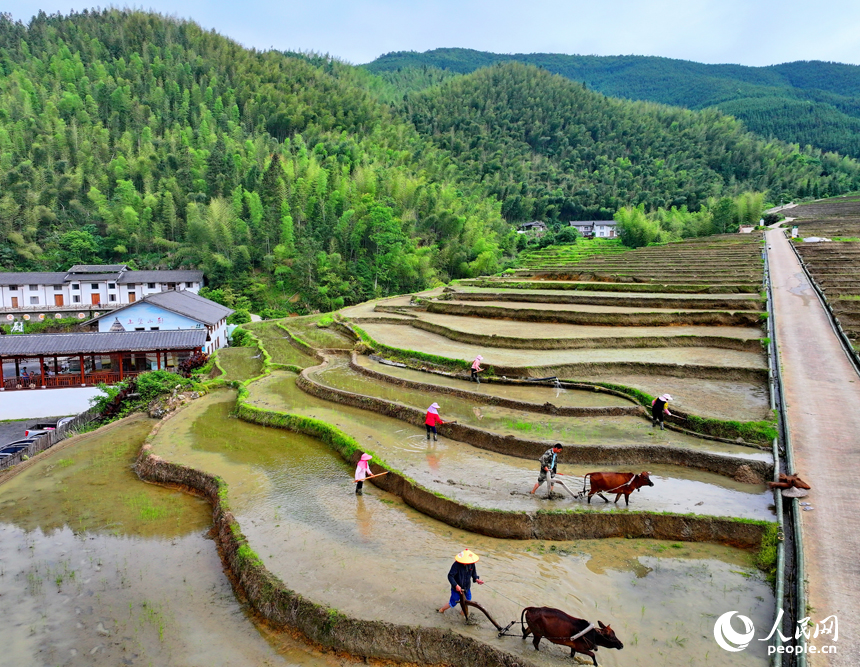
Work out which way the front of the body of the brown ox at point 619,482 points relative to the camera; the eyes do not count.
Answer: to the viewer's right

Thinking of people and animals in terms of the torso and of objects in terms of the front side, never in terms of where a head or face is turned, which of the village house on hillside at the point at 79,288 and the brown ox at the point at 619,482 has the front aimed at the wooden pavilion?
the village house on hillside

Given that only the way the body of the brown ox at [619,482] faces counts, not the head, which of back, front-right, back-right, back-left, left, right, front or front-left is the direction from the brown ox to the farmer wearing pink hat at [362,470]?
back

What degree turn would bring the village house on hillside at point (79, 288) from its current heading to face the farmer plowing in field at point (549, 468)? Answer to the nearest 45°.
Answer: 0° — it already faces them

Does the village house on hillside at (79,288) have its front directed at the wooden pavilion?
yes

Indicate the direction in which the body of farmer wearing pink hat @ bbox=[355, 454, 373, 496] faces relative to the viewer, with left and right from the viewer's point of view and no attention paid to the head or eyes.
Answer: facing to the right of the viewer

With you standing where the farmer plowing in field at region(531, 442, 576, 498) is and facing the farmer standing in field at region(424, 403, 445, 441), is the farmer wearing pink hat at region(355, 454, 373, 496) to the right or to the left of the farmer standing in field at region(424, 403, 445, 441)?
left

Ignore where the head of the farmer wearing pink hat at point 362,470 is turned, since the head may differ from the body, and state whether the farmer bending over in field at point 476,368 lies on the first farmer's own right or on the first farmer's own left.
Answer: on the first farmer's own left

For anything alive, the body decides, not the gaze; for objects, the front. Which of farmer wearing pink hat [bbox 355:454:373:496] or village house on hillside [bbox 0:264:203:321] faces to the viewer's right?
the farmer wearing pink hat

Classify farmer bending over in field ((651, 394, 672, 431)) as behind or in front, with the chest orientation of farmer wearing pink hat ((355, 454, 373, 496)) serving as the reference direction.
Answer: in front

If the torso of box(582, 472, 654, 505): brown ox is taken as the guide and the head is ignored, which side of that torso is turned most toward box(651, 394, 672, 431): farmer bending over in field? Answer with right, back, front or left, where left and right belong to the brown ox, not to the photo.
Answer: left
